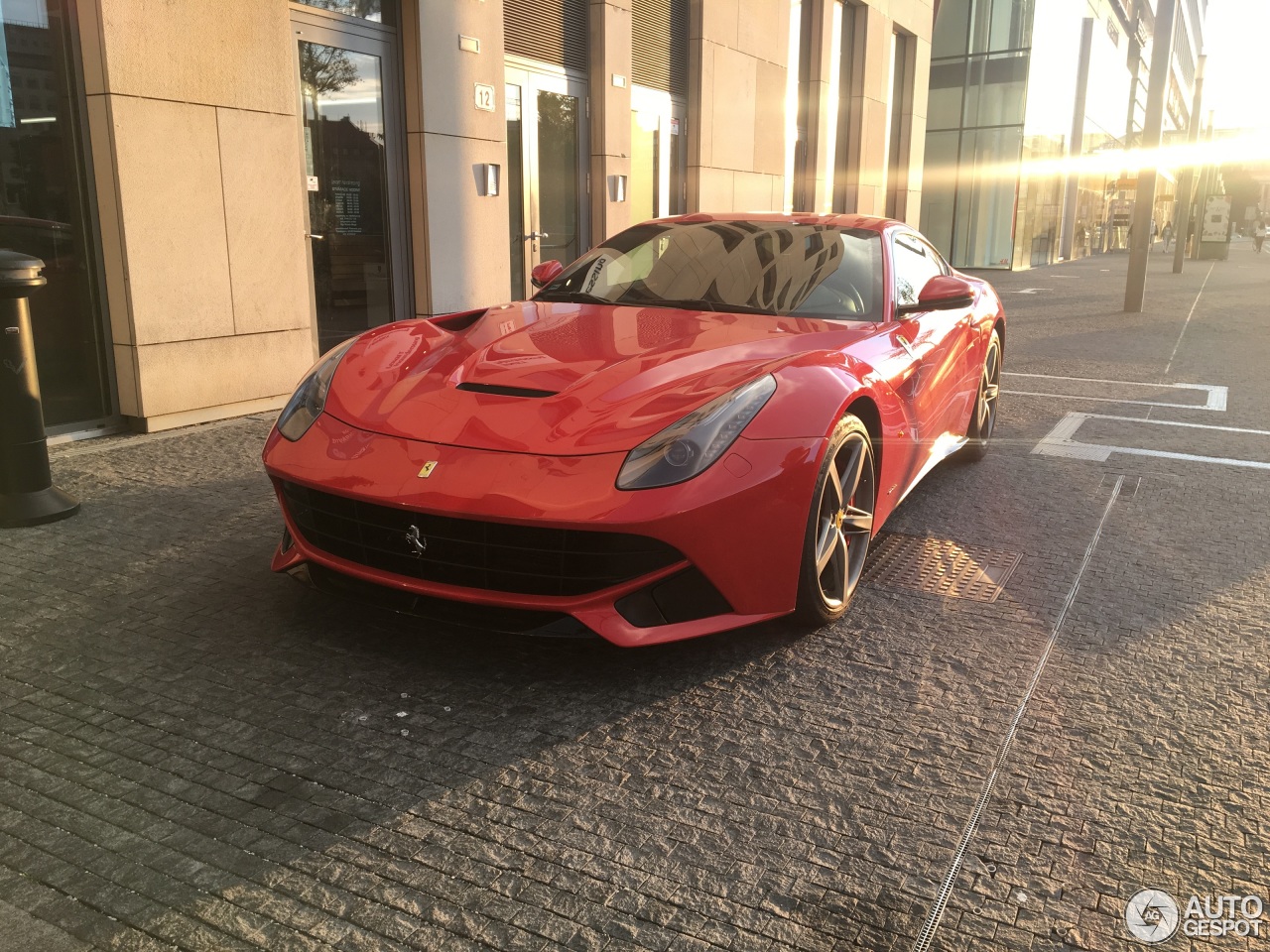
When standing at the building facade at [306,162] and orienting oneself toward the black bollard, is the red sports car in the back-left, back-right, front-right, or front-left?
front-left

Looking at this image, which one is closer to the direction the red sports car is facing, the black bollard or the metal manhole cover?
the black bollard

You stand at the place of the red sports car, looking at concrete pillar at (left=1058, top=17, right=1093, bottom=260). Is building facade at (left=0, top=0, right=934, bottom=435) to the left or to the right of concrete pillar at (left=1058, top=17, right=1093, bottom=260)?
left

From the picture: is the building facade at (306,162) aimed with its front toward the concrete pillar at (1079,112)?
no

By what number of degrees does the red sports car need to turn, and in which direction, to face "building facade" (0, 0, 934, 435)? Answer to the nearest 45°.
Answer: approximately 90° to its right

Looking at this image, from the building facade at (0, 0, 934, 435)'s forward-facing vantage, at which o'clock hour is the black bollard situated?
The black bollard is roughly at 2 o'clock from the building facade.

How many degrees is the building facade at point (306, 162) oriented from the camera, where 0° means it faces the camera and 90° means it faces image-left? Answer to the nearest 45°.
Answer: approximately 315°

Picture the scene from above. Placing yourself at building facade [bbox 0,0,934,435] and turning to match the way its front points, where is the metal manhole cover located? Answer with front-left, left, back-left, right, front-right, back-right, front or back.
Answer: front

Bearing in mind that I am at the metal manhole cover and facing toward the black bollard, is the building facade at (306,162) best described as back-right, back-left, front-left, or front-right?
front-right

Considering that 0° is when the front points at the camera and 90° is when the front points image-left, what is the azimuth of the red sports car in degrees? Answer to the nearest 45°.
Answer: approximately 45°

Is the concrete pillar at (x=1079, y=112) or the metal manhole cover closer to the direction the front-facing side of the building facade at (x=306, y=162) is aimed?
the metal manhole cover

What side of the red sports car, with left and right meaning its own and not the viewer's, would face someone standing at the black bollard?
right

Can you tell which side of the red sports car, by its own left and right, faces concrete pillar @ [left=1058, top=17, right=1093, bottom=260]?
back

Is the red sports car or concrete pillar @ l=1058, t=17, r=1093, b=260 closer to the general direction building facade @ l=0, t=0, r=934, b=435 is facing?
the red sports car

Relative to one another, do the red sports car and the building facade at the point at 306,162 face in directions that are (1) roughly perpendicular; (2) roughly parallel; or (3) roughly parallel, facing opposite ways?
roughly perpendicular

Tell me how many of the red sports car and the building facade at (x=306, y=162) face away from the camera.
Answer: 0
